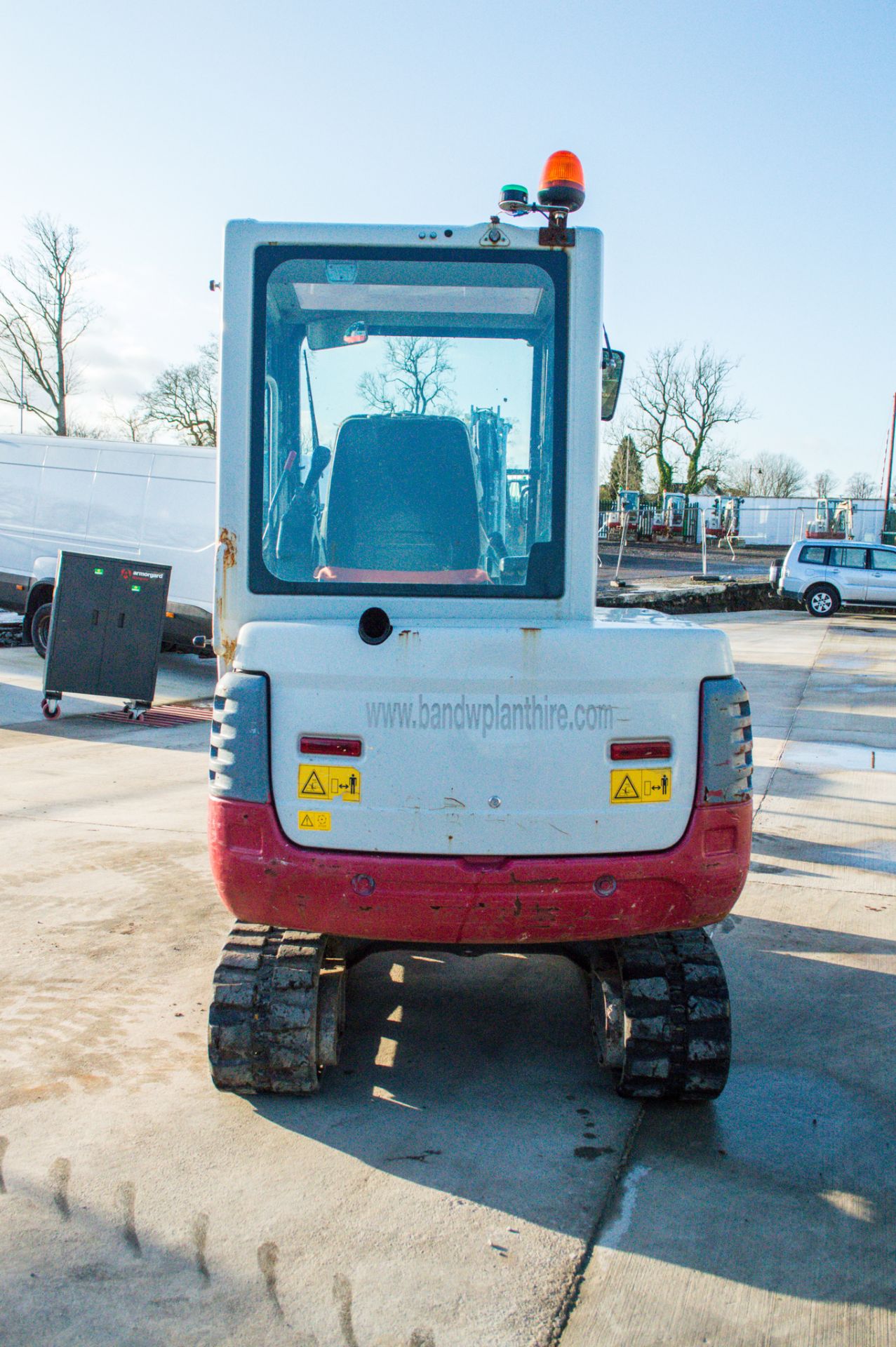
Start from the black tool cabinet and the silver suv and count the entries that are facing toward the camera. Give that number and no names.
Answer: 1

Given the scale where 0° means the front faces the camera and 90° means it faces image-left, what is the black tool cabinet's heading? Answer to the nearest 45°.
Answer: approximately 0°

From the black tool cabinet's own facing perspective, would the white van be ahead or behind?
behind

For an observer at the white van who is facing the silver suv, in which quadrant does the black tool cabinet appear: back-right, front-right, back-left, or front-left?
back-right
